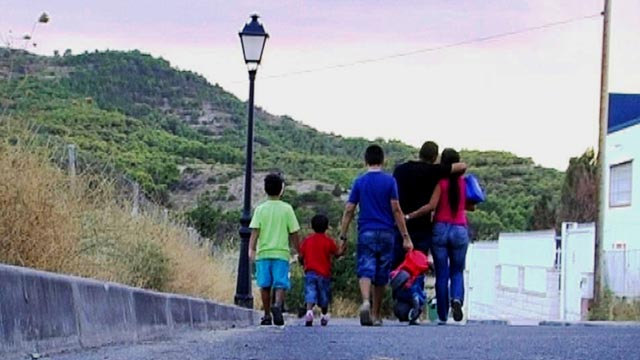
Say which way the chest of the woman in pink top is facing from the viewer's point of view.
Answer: away from the camera

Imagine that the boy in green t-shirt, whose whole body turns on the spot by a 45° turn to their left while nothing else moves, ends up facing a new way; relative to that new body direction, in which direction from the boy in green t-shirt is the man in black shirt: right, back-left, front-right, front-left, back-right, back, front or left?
back-right

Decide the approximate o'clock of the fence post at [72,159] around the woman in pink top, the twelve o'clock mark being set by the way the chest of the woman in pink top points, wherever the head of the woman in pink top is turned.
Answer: The fence post is roughly at 8 o'clock from the woman in pink top.

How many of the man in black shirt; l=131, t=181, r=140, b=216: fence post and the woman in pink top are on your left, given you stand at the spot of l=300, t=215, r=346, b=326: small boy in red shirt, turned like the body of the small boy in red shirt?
1

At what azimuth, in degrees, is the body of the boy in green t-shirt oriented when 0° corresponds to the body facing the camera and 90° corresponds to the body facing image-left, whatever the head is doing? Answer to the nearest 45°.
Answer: approximately 180°

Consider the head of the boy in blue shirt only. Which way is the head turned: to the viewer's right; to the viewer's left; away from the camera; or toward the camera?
away from the camera

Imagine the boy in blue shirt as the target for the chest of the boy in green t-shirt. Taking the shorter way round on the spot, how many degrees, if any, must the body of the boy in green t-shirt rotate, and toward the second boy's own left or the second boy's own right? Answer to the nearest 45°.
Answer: approximately 90° to the second boy's own right

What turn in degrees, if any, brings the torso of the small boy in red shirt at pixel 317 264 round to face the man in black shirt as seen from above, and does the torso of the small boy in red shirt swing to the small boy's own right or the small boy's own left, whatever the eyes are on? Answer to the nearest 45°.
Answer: approximately 135° to the small boy's own right

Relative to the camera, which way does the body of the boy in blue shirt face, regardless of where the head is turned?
away from the camera

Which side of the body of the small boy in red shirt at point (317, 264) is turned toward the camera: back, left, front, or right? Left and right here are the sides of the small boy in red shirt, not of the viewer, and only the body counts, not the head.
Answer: back

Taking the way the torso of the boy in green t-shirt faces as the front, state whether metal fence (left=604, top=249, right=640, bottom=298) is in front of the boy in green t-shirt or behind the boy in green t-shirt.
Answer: in front
